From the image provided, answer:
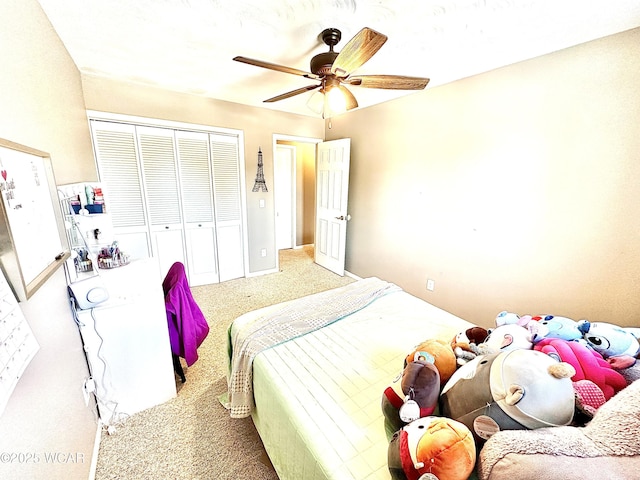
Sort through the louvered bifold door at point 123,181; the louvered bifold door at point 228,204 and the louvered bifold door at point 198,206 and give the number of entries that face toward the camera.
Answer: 3

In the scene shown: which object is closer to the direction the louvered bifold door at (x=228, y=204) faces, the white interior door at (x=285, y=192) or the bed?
the bed

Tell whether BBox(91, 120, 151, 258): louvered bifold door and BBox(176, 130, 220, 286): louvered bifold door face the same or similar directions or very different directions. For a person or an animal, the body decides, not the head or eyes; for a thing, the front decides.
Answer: same or similar directions

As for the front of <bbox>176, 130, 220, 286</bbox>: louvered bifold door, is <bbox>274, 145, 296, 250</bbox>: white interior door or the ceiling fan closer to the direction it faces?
the ceiling fan

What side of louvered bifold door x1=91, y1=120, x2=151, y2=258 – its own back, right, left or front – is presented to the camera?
front

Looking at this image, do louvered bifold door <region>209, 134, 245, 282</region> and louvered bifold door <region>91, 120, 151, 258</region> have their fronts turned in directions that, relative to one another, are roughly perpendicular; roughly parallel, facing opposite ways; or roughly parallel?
roughly parallel

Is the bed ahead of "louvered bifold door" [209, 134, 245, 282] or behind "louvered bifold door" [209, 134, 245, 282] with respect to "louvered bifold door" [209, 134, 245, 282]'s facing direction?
ahead

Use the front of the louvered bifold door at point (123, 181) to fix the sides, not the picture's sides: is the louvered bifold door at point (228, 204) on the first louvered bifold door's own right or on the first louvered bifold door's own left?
on the first louvered bifold door's own left

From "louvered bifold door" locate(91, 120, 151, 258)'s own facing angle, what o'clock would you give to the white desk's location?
The white desk is roughly at 12 o'clock from the louvered bifold door.

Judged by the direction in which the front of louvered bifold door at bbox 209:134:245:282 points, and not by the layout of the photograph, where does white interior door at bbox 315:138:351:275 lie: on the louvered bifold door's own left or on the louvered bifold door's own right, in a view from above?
on the louvered bifold door's own left

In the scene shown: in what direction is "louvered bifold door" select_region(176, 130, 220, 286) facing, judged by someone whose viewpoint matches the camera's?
facing the viewer

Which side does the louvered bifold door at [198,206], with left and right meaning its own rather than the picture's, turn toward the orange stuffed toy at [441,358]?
front

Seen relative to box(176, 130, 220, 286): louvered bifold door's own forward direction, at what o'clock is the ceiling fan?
The ceiling fan is roughly at 11 o'clock from the louvered bifold door.
